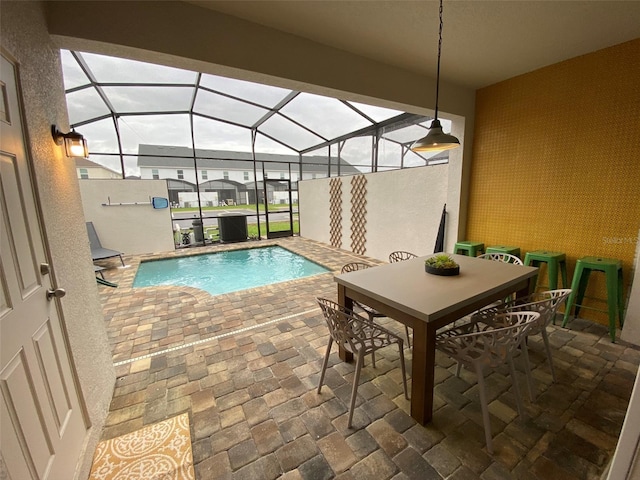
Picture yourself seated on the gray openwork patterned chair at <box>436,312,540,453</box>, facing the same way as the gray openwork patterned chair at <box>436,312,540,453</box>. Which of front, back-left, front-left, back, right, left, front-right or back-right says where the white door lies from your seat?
left

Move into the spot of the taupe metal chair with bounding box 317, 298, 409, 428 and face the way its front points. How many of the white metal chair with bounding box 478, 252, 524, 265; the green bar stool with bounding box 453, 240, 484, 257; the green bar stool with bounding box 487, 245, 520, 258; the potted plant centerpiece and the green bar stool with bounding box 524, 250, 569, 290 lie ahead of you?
5

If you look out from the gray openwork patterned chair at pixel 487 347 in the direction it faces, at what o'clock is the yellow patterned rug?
The yellow patterned rug is roughly at 9 o'clock from the gray openwork patterned chair.

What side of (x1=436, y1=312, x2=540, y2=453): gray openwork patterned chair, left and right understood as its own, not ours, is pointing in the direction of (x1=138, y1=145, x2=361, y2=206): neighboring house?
front

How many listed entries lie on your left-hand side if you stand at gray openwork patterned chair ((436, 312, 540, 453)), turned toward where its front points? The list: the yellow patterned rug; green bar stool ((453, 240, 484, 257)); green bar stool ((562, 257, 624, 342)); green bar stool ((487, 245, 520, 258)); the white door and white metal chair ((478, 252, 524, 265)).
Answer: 2

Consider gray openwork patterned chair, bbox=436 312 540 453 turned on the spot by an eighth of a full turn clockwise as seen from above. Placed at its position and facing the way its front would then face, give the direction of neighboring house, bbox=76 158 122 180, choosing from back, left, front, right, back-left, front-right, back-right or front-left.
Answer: left

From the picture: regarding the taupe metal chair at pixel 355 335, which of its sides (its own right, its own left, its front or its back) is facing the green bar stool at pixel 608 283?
front

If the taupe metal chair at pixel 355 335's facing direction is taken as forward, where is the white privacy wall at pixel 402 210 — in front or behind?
in front

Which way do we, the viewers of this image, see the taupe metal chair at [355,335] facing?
facing away from the viewer and to the right of the viewer

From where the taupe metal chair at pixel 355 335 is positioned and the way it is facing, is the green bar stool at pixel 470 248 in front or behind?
in front

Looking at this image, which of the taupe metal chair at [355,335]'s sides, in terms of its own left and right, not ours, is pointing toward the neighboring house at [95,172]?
left

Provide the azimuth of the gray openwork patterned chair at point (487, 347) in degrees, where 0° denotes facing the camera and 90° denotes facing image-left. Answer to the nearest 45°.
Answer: approximately 135°

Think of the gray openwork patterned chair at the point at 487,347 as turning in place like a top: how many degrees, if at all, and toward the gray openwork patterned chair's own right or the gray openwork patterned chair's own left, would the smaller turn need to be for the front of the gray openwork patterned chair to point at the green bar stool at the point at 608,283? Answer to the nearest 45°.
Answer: approximately 90° to the gray openwork patterned chair's own right

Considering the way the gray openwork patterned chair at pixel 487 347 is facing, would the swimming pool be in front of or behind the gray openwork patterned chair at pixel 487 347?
in front

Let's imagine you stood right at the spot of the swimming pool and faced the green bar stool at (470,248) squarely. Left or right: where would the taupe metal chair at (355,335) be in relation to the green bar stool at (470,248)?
right

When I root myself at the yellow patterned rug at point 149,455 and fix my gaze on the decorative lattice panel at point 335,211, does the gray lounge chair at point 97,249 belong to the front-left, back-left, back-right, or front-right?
front-left

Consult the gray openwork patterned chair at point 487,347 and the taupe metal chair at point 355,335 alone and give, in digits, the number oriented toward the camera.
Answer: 0

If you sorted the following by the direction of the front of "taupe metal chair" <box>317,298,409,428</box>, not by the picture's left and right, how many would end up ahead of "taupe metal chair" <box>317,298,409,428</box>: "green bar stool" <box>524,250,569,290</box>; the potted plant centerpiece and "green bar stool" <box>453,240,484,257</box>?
3

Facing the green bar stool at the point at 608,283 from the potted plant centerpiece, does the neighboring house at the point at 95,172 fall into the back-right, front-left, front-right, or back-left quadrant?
back-left
